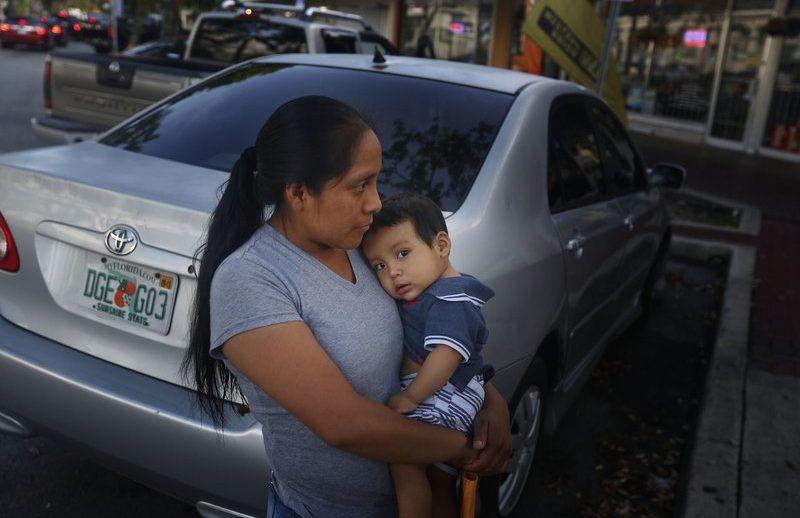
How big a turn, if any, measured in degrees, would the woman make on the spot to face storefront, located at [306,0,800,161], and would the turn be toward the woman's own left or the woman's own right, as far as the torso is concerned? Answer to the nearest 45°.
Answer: approximately 90° to the woman's own left

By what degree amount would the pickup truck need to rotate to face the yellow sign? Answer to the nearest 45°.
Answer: approximately 45° to its right

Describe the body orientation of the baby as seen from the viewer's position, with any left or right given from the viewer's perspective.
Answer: facing to the left of the viewer

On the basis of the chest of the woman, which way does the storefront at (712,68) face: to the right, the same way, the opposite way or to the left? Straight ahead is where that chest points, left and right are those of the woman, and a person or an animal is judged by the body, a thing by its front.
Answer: to the right

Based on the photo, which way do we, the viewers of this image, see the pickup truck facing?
facing away from the viewer and to the right of the viewer

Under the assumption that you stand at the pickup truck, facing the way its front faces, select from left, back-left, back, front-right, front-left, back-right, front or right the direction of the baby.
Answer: back-right

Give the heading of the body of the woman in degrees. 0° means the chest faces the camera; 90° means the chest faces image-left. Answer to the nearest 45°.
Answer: approximately 315°

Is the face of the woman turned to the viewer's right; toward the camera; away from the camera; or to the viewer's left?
to the viewer's right

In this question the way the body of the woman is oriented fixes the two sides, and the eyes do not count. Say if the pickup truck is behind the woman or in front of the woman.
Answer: behind

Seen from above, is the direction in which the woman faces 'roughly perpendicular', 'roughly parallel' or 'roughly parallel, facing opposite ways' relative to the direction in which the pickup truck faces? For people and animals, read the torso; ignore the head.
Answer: roughly perpendicular

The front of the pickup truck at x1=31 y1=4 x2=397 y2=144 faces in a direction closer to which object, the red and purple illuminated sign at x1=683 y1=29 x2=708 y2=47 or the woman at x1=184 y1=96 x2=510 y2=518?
the red and purple illuminated sign
